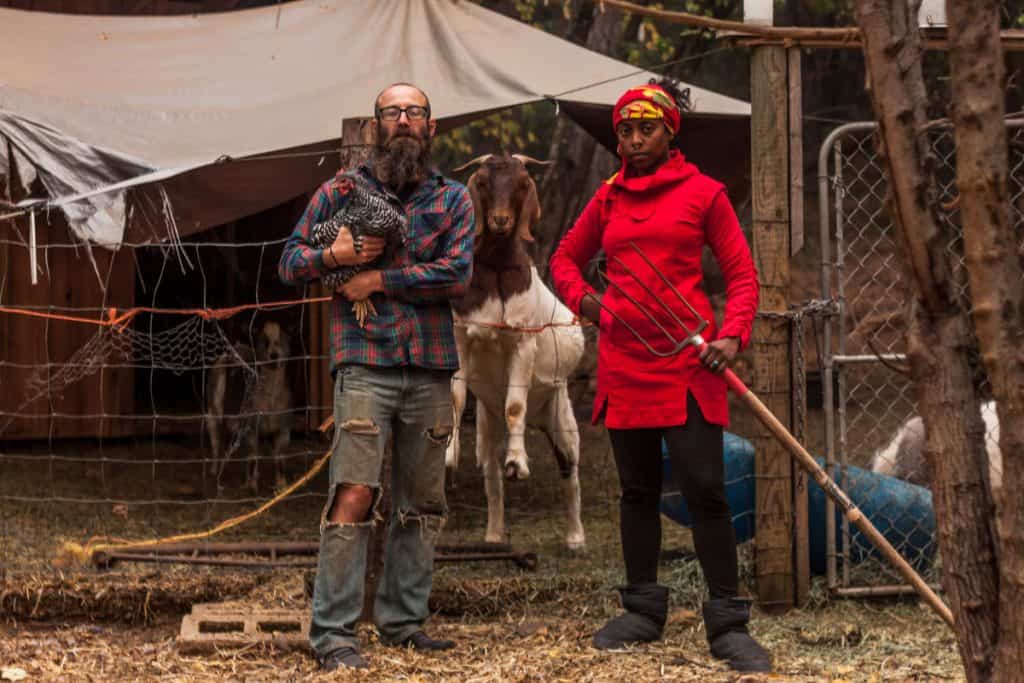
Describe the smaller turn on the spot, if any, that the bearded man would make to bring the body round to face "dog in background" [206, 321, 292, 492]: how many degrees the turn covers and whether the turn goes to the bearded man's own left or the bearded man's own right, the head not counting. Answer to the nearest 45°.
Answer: approximately 180°

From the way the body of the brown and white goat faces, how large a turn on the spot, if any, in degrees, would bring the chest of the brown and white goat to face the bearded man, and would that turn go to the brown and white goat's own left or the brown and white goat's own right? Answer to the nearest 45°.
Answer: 0° — it already faces them

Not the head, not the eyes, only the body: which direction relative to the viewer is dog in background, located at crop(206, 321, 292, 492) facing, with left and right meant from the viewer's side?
facing the viewer and to the right of the viewer

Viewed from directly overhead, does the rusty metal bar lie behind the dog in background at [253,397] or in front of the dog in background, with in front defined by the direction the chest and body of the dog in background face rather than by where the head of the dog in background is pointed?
in front

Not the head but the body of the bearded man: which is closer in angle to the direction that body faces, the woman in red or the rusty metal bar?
the woman in red

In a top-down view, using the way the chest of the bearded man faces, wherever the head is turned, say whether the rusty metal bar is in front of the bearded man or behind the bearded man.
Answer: behind

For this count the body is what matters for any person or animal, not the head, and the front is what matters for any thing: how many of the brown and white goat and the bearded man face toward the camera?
2

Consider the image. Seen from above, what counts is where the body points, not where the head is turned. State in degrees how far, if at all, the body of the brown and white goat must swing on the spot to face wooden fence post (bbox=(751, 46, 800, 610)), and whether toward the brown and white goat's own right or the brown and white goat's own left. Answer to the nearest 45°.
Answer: approximately 45° to the brown and white goat's own left
